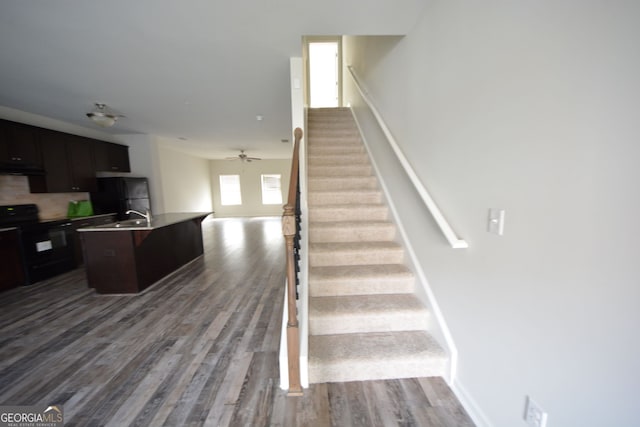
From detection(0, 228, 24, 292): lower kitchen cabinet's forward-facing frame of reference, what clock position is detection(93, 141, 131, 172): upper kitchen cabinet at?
The upper kitchen cabinet is roughly at 9 o'clock from the lower kitchen cabinet.

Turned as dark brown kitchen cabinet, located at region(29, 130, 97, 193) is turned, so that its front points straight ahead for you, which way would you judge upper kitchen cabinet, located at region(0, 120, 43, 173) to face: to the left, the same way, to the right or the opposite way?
the same way

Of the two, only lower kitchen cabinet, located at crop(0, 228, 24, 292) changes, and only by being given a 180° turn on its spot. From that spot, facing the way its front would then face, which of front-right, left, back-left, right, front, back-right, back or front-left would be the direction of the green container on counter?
right

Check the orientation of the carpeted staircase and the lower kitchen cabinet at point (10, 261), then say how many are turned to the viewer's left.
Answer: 0

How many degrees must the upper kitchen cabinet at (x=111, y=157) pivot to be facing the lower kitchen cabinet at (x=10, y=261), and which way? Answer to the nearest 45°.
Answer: approximately 90° to its right

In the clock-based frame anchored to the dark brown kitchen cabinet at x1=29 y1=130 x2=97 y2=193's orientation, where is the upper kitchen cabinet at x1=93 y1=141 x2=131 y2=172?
The upper kitchen cabinet is roughly at 9 o'clock from the dark brown kitchen cabinet.

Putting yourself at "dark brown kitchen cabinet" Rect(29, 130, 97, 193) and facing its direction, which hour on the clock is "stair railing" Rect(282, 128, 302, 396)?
The stair railing is roughly at 1 o'clock from the dark brown kitchen cabinet.

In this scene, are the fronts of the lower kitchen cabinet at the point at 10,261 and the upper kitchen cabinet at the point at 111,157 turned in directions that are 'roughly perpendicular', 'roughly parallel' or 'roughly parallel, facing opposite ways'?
roughly parallel

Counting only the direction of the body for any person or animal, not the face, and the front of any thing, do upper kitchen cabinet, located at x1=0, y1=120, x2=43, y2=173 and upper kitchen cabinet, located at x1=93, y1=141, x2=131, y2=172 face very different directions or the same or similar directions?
same or similar directions

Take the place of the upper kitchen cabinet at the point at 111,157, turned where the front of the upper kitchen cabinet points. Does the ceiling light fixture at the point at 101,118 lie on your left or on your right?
on your right

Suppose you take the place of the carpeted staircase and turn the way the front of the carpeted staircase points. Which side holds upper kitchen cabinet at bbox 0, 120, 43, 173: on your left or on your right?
on your right

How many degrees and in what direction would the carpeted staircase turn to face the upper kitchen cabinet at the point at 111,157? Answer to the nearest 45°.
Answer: approximately 90° to its right

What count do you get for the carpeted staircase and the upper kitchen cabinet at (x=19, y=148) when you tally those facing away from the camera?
0

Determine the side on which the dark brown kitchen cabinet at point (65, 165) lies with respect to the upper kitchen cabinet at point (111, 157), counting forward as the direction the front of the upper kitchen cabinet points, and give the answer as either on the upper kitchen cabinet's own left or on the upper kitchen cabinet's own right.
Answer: on the upper kitchen cabinet's own right

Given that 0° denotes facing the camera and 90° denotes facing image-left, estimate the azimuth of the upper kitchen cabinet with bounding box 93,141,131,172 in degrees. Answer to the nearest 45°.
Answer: approximately 315°

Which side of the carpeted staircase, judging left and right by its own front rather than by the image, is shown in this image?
front

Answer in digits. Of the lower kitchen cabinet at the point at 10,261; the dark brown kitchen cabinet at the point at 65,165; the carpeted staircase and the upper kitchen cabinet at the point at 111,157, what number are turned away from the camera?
0
